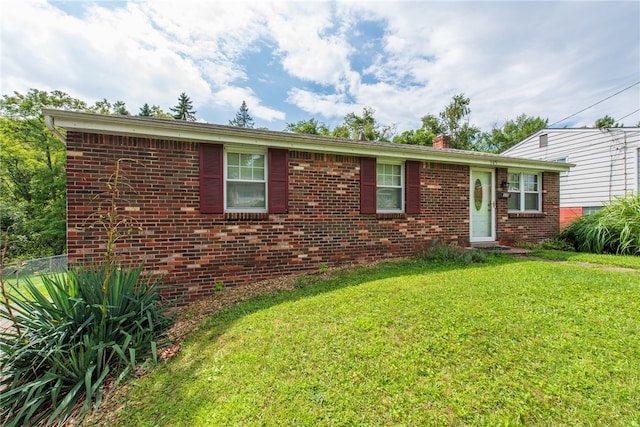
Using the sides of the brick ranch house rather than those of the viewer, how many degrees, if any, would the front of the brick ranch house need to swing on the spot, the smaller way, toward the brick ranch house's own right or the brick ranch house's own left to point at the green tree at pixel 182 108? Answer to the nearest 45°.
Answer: approximately 180°

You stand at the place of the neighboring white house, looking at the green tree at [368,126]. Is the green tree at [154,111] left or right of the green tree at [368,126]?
left

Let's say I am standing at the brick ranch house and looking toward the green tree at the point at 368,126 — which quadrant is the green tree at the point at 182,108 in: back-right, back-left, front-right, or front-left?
front-left

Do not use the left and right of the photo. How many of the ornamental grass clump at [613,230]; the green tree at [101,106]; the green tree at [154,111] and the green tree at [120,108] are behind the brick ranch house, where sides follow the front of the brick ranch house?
3

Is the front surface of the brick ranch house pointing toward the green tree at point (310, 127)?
no

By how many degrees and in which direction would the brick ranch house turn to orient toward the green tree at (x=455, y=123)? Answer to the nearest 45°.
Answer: approximately 90° to its left

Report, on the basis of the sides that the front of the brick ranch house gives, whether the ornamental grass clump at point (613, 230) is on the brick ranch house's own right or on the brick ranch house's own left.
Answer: on the brick ranch house's own left

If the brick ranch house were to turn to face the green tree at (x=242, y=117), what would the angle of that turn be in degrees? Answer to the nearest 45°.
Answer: approximately 135° to its left

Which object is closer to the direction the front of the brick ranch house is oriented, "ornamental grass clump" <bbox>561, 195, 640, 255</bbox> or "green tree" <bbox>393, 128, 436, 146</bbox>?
the ornamental grass clump

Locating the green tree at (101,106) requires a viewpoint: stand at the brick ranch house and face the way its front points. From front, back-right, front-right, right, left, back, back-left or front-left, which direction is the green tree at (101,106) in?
back

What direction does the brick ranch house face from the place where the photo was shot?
facing the viewer and to the right of the viewer

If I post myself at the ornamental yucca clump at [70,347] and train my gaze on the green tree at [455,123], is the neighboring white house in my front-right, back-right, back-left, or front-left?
front-right

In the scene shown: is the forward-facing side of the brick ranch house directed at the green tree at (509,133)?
no

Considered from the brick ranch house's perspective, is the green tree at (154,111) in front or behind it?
behind

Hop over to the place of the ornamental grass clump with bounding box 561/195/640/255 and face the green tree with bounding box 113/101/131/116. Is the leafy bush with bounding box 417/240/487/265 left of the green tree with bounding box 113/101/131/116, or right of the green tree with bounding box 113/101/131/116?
left

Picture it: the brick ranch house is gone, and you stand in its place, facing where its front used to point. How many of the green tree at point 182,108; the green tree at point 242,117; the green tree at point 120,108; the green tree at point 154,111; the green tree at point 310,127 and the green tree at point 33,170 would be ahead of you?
0

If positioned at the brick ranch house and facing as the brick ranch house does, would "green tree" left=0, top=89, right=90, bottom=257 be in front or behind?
behind

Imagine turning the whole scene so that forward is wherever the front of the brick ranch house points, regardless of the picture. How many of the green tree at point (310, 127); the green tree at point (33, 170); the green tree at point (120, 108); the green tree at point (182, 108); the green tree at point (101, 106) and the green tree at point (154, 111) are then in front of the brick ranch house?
0
